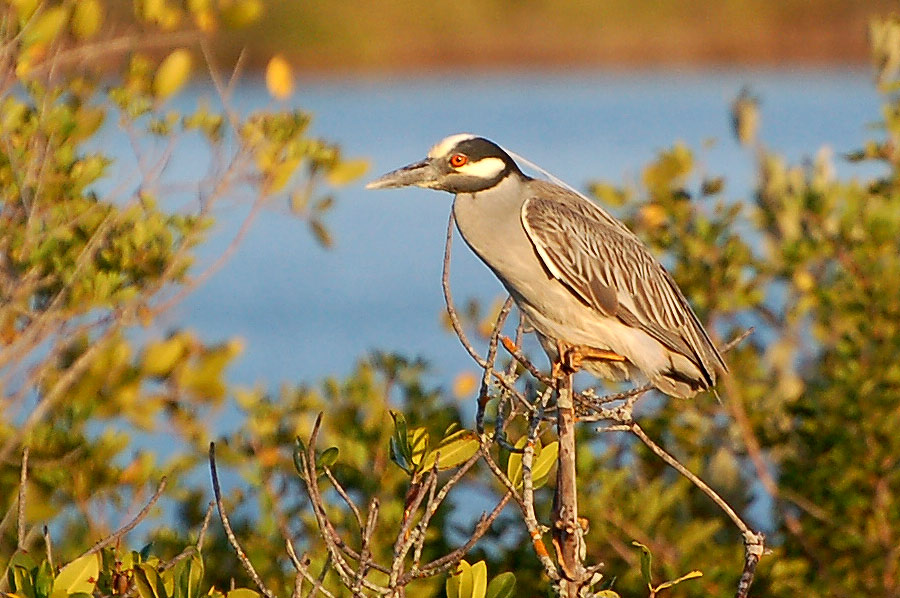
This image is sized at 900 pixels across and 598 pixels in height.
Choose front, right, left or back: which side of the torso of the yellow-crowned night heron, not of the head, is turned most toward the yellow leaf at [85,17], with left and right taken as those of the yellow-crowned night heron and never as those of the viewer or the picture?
front

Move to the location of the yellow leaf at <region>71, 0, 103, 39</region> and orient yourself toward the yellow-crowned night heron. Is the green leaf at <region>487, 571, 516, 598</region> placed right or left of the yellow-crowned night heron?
right

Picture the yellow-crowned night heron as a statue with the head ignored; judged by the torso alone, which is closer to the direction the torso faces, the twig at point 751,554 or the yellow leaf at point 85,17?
the yellow leaf

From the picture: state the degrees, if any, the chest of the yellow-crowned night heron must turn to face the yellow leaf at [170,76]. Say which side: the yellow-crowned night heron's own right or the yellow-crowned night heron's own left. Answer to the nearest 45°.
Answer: approximately 45° to the yellow-crowned night heron's own right

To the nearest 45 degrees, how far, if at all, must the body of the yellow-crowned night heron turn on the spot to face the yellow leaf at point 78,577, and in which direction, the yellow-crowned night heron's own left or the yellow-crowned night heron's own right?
approximately 45° to the yellow-crowned night heron's own left

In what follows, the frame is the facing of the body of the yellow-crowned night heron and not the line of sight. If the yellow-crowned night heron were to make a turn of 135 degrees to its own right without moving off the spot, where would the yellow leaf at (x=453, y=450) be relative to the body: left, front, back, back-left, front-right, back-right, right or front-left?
back-left

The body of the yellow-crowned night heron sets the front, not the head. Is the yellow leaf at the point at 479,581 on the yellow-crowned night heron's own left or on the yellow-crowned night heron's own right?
on the yellow-crowned night heron's own left

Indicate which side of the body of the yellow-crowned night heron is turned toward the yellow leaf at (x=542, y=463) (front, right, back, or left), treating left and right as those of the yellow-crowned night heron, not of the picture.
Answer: left

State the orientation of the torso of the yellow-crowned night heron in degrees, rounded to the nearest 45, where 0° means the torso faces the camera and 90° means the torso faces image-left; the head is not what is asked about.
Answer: approximately 90°

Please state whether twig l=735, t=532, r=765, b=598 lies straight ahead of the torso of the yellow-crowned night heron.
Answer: no

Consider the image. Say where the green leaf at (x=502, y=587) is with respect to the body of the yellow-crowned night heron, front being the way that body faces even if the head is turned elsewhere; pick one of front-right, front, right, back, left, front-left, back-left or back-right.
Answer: left
